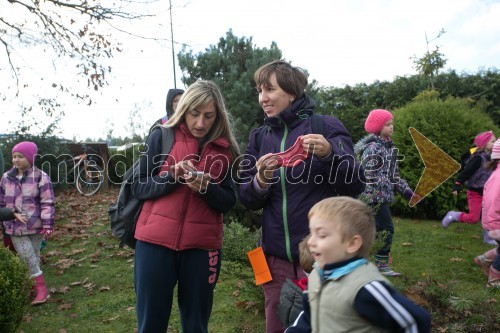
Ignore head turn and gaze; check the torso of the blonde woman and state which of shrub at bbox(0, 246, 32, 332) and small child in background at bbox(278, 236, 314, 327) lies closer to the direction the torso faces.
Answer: the small child in background

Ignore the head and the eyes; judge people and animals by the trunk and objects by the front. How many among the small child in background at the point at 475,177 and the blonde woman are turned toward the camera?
1

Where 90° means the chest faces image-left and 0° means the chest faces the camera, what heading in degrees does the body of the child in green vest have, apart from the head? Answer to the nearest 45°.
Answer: approximately 45°

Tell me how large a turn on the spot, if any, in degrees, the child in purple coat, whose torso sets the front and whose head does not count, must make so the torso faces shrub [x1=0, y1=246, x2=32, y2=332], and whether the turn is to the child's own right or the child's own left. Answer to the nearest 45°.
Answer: approximately 45° to the child's own left

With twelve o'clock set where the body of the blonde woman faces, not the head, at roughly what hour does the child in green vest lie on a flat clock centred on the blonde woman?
The child in green vest is roughly at 11 o'clock from the blonde woman.

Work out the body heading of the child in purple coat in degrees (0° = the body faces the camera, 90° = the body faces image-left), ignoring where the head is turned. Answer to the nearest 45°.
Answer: approximately 45°

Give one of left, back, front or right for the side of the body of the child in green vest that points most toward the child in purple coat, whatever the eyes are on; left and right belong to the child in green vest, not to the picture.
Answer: right
